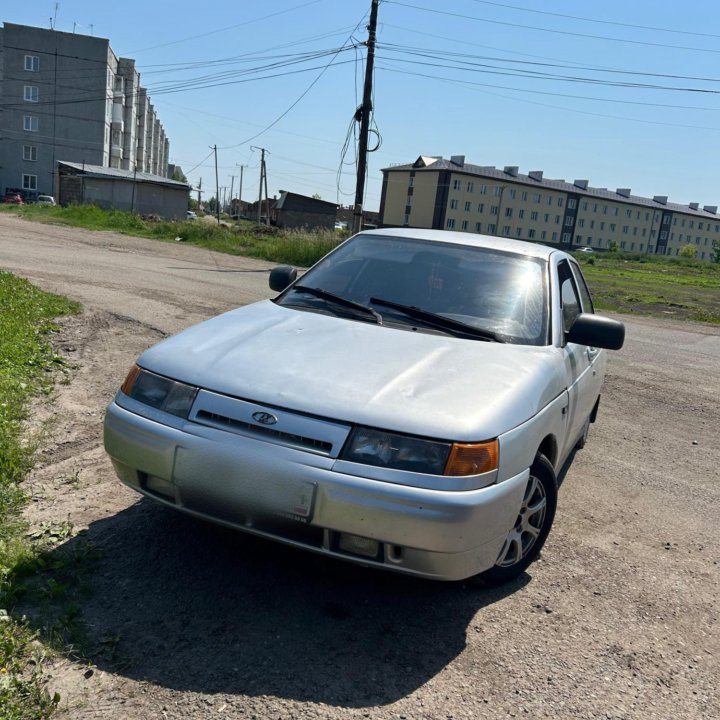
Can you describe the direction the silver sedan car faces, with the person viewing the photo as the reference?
facing the viewer and to the left of the viewer

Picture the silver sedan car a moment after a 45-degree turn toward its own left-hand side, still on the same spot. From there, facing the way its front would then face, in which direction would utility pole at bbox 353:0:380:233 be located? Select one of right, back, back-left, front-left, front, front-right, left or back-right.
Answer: back
